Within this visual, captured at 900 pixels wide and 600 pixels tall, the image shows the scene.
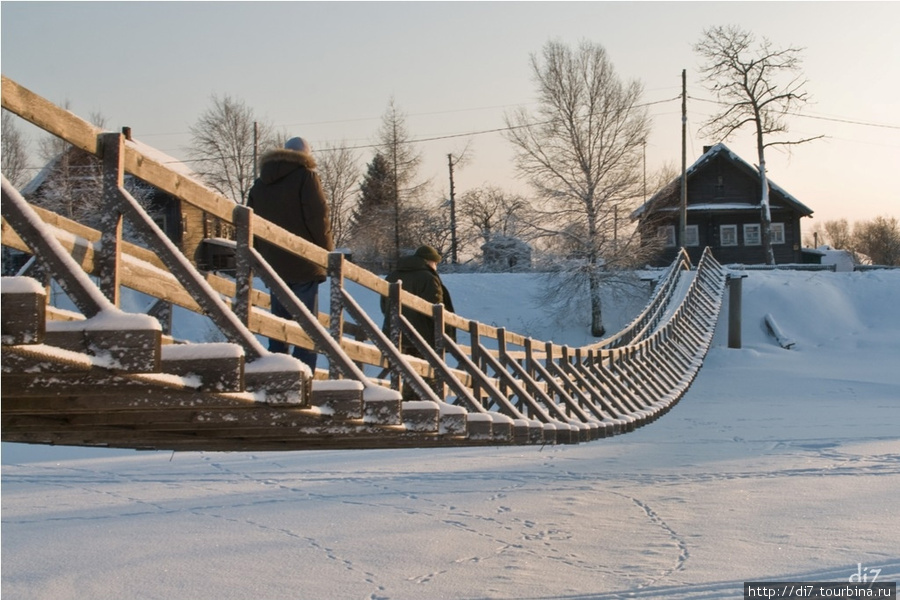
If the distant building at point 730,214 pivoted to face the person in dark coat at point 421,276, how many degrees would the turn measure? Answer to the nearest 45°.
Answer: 0° — it already faces them

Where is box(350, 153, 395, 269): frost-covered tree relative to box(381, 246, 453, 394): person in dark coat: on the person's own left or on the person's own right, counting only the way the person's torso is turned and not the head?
on the person's own left

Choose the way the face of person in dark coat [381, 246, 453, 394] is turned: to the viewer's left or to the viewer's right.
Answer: to the viewer's right

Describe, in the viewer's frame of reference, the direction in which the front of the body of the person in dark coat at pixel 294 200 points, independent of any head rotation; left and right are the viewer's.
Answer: facing away from the viewer and to the right of the viewer

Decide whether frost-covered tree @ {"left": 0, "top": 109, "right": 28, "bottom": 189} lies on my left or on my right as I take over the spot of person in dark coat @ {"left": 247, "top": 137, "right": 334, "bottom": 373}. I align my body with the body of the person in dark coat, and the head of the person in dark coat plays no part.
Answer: on my left

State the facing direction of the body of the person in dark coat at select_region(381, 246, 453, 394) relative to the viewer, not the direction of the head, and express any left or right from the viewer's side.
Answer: facing away from the viewer and to the right of the viewer

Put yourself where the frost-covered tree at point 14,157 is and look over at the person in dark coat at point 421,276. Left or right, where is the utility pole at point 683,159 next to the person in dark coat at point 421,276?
left

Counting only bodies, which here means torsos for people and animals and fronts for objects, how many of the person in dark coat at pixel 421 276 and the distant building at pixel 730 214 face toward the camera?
1
